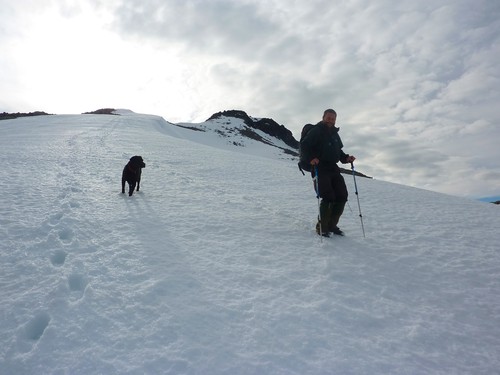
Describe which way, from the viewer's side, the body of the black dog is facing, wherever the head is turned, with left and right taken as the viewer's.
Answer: facing the viewer and to the right of the viewer

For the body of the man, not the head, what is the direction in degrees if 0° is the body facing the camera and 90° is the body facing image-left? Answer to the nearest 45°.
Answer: approximately 315°

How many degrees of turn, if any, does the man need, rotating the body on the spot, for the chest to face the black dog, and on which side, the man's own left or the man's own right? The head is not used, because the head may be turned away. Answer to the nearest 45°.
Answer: approximately 135° to the man's own right

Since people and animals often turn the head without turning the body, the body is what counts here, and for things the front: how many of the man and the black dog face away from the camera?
0
